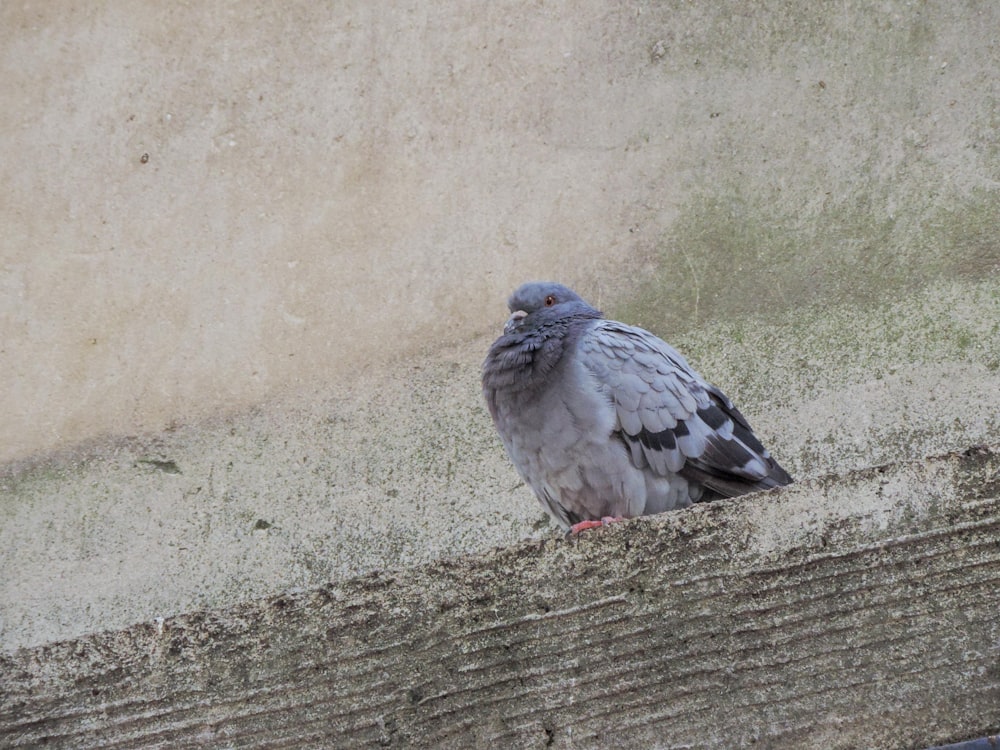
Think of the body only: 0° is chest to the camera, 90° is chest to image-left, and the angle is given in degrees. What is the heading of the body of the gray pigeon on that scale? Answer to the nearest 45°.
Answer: approximately 45°
